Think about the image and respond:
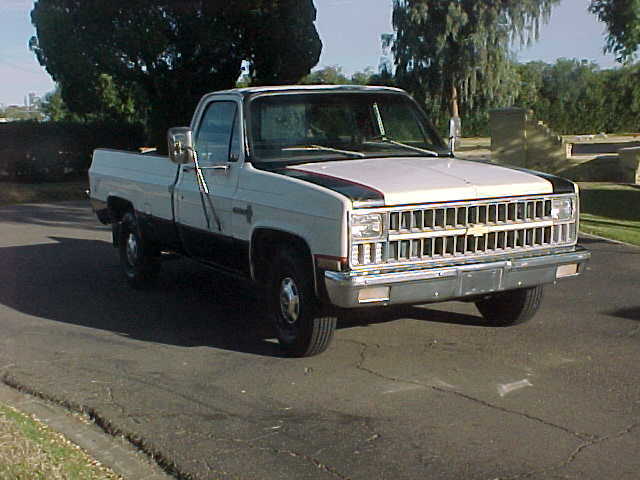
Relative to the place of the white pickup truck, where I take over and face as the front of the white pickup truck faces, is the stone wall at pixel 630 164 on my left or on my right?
on my left

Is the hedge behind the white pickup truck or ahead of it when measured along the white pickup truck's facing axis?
behind

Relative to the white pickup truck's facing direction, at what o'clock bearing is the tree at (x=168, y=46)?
The tree is roughly at 7 o'clock from the white pickup truck.

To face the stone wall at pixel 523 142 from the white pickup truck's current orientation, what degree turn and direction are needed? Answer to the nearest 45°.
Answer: approximately 135° to its left

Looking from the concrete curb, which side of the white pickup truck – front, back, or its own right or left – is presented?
right

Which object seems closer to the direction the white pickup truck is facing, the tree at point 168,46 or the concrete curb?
the concrete curb

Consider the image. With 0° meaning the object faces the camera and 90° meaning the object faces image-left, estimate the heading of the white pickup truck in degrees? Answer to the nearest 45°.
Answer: approximately 315°

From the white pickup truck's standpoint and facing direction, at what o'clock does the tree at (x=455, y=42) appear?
The tree is roughly at 8 o'clock from the white pickup truck.

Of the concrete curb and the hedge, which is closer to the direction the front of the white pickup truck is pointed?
the concrete curb
